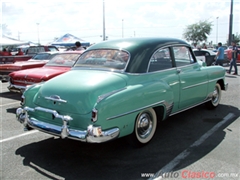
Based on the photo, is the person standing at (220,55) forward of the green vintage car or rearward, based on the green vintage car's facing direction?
forward

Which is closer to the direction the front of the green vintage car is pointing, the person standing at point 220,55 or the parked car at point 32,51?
the person standing

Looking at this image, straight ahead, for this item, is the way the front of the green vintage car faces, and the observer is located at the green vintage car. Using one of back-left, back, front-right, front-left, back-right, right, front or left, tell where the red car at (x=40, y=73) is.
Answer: left

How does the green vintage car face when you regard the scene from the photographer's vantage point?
facing away from the viewer and to the right of the viewer

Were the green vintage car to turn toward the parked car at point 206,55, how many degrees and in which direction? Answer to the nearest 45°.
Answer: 0° — it already faces it

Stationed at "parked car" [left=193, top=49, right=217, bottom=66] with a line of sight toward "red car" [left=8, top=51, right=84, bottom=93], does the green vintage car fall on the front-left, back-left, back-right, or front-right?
front-left

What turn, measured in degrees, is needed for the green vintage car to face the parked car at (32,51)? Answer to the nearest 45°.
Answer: approximately 90° to its left
